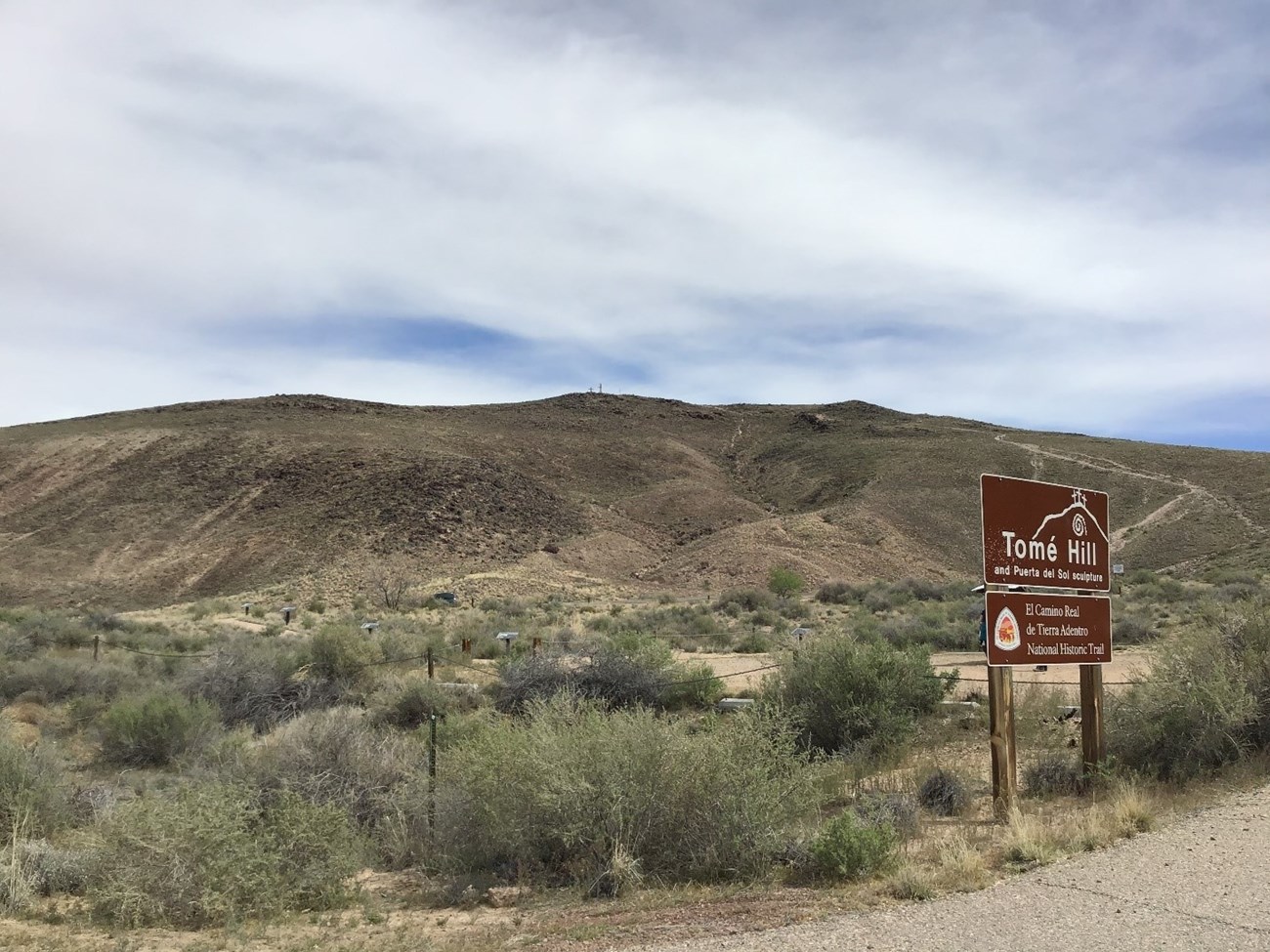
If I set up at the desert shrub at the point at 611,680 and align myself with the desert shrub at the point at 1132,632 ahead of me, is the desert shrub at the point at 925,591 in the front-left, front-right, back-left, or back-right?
front-left

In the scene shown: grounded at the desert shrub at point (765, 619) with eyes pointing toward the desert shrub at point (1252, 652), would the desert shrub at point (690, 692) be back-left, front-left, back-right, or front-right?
front-right

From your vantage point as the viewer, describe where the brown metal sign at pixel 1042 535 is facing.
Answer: facing the viewer and to the right of the viewer

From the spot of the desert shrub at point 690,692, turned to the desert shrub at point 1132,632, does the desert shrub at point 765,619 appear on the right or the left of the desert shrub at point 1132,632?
left

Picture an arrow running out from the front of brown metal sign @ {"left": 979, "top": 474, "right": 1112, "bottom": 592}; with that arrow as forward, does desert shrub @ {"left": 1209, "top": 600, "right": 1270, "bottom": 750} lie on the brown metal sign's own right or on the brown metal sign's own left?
on the brown metal sign's own left

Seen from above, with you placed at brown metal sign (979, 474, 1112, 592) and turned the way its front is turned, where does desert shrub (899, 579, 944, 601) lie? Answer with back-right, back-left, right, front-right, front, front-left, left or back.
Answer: back-left

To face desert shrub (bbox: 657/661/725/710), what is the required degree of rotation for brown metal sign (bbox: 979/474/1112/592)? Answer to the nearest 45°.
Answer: approximately 180°

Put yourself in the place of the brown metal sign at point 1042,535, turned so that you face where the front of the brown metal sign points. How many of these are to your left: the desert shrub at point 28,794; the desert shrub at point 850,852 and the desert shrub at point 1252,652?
1

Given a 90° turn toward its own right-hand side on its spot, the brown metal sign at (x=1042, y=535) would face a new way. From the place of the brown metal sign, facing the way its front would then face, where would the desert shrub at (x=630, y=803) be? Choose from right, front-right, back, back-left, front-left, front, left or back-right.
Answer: front

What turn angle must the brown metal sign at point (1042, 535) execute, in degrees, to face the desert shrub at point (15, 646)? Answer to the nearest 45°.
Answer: approximately 135° to its right

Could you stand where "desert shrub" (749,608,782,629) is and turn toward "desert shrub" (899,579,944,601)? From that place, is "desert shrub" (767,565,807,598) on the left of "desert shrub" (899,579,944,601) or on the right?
left

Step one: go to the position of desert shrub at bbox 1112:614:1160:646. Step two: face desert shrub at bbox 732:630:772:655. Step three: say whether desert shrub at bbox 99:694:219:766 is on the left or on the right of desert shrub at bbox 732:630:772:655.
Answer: left

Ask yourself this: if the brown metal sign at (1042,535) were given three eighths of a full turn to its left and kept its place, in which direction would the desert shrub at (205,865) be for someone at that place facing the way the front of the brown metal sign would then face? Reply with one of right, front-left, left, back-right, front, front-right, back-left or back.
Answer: back-left

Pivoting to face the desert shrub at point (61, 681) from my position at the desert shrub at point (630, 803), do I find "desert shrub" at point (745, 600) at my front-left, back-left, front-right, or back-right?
front-right

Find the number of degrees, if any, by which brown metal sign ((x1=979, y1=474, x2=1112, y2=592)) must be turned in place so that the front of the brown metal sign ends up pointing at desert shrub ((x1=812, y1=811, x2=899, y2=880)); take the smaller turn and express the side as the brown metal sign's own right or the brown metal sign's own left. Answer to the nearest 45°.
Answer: approximately 45° to the brown metal sign's own right

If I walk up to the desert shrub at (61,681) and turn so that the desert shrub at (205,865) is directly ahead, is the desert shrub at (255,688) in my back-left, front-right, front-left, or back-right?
front-left
